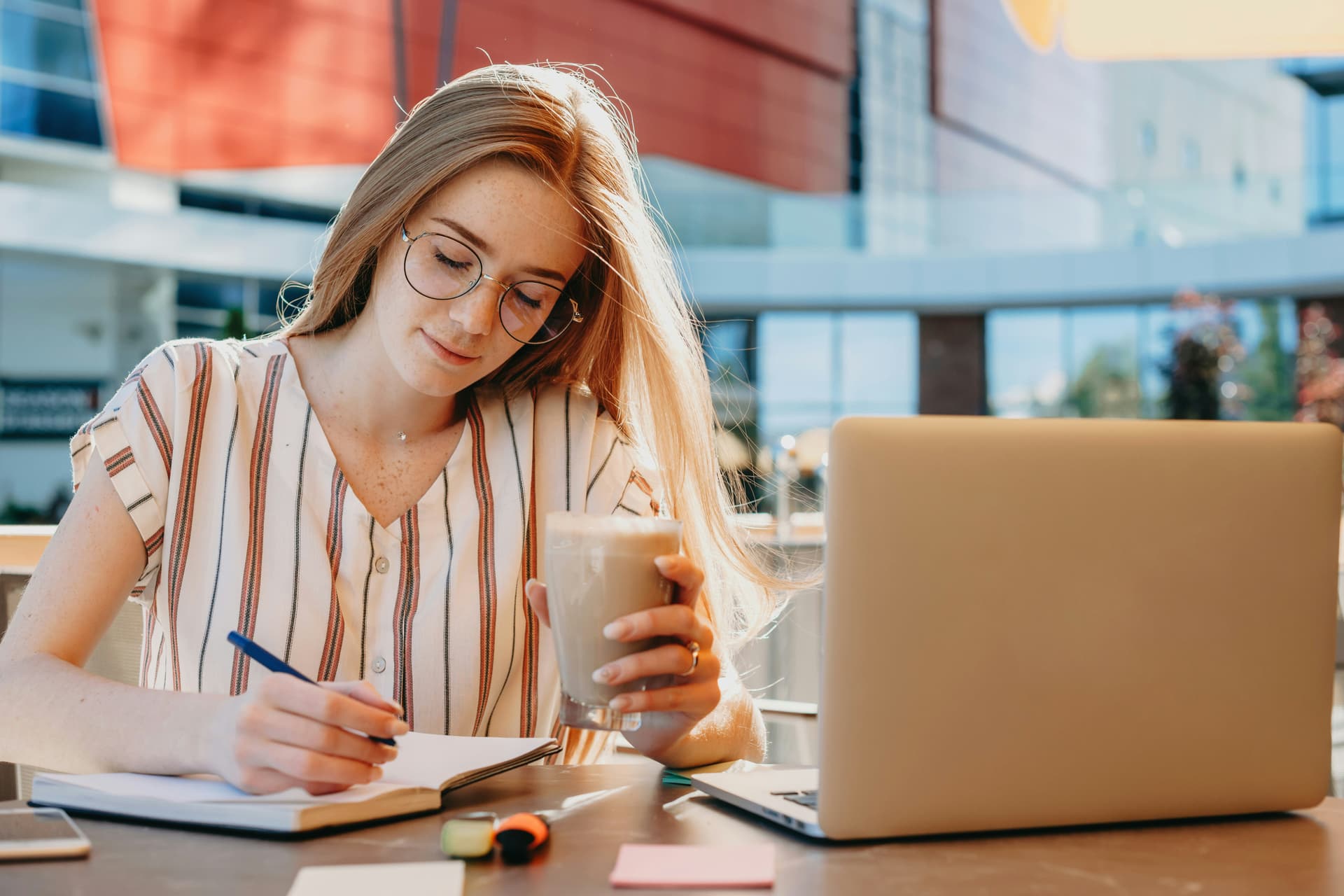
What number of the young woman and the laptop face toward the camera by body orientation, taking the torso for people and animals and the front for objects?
1

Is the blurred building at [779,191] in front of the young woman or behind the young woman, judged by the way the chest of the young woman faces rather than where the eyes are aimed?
behind

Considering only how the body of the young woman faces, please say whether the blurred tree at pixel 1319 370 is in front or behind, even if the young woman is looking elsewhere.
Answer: behind

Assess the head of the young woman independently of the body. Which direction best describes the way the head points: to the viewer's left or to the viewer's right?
to the viewer's left

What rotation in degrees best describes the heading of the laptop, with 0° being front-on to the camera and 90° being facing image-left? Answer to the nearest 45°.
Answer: approximately 135°

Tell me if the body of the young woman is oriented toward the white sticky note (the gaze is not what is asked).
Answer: yes

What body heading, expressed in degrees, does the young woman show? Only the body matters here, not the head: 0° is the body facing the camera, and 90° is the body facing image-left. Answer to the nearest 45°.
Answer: approximately 0°

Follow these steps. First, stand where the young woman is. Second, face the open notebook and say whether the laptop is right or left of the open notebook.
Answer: left
